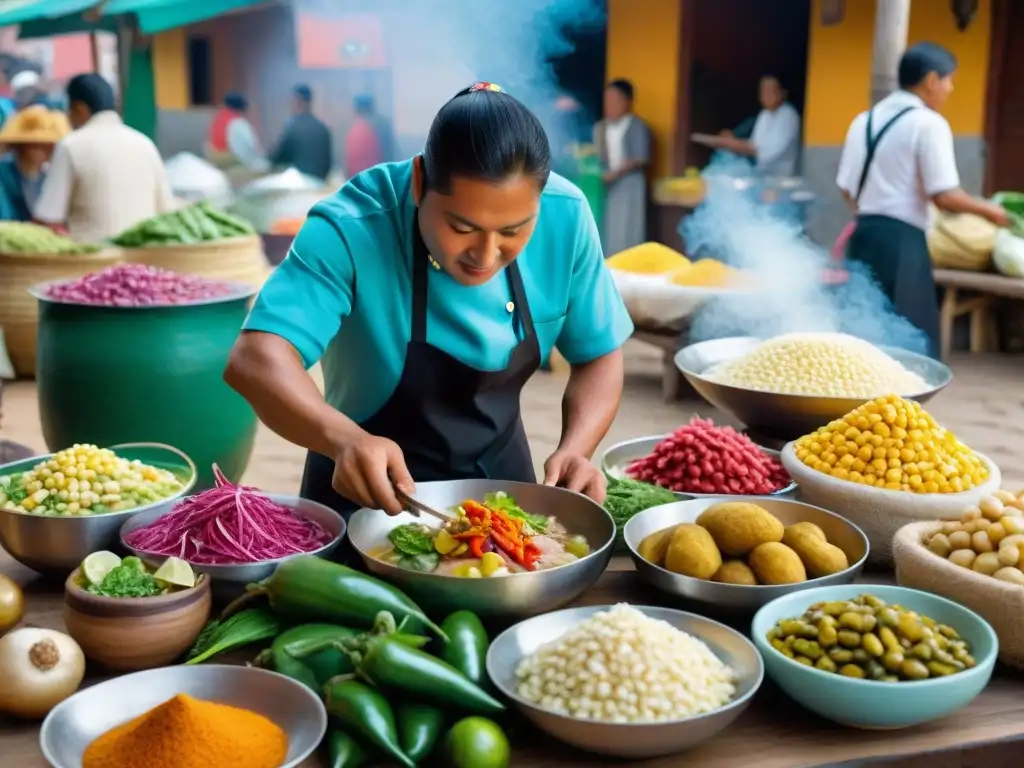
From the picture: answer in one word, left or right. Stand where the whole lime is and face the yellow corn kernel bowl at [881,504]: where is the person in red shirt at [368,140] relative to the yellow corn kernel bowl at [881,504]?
left

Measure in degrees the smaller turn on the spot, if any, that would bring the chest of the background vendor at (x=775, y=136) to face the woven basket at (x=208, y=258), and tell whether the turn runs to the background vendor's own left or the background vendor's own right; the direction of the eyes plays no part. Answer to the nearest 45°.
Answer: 0° — they already face it

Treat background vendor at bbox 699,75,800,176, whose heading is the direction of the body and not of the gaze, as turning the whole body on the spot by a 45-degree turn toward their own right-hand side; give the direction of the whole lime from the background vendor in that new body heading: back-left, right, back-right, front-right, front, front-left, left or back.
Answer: left

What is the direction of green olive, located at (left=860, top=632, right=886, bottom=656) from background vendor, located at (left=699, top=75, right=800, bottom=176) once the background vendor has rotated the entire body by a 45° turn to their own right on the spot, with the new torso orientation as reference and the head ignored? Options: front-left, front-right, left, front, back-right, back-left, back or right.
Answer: left

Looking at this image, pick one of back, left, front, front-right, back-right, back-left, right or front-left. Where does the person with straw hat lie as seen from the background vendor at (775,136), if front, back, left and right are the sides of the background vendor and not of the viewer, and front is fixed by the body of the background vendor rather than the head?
front

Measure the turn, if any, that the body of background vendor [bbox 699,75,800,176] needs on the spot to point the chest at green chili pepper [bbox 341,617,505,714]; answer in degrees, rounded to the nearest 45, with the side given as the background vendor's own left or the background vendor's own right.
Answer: approximately 45° to the background vendor's own left

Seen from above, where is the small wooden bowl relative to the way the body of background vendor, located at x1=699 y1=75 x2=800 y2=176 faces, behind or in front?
in front

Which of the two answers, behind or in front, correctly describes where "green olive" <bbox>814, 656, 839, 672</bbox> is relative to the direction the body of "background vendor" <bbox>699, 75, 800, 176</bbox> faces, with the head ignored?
in front

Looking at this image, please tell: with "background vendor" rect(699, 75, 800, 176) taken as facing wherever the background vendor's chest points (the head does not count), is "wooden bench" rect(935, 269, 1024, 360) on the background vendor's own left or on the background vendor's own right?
on the background vendor's own left

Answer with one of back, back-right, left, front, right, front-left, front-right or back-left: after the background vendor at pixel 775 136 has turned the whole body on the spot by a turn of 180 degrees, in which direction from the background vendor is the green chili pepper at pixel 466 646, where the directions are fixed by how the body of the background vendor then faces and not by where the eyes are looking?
back-right

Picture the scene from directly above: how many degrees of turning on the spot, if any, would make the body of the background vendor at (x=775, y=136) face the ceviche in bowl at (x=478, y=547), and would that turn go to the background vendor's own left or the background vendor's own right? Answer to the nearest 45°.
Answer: approximately 45° to the background vendor's own left

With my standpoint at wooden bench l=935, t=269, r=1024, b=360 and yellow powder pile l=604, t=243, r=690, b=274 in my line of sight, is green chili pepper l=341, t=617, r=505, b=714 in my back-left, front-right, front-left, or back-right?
front-left

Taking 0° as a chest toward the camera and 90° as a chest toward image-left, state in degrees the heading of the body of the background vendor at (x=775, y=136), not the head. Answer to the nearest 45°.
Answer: approximately 45°

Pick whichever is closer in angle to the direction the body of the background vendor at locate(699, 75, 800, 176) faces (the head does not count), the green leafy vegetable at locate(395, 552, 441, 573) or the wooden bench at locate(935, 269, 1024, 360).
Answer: the green leafy vegetable

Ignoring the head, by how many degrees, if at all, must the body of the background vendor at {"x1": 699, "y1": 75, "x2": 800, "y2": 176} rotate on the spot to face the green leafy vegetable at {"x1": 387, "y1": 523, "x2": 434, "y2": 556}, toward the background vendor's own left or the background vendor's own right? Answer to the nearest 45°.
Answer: approximately 45° to the background vendor's own left

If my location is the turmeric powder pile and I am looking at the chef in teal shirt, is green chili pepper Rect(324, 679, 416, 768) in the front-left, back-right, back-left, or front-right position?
front-right

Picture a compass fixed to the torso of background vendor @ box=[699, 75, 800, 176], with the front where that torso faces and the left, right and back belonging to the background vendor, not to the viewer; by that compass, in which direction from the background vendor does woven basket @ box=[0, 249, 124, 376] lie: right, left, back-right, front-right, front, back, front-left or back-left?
front
